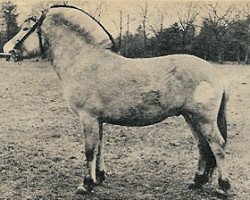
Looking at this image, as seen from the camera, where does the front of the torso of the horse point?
to the viewer's left

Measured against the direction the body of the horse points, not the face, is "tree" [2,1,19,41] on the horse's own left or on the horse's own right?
on the horse's own right
